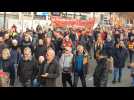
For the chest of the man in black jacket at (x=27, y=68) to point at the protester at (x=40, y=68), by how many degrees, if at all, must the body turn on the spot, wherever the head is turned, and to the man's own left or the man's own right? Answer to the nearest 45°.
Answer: approximately 90° to the man's own left

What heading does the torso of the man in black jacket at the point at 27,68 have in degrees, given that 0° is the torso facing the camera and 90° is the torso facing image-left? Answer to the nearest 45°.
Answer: approximately 0°

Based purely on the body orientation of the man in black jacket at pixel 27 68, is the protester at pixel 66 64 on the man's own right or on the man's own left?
on the man's own left

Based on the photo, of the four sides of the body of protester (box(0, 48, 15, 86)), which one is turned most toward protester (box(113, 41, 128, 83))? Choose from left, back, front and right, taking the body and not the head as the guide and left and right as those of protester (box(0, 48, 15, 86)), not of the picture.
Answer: left

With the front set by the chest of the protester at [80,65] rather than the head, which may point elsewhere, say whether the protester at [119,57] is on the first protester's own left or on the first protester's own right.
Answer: on the first protester's own left

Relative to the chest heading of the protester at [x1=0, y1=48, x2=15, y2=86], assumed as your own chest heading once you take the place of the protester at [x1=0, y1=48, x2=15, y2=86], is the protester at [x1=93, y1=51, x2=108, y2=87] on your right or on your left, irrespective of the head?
on your left

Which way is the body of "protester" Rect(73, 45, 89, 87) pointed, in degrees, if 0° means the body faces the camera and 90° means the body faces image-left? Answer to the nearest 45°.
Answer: approximately 0°

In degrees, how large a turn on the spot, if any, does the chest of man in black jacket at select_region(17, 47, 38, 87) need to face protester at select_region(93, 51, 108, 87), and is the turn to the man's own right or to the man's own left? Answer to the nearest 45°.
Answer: approximately 90° to the man's own left
